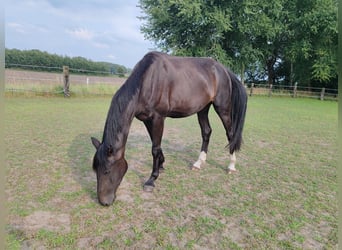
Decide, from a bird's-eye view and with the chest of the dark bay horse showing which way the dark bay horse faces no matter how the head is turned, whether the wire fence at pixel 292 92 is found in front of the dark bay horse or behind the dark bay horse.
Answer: behind

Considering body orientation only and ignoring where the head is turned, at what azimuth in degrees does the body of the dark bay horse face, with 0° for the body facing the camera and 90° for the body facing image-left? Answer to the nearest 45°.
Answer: approximately 45°
